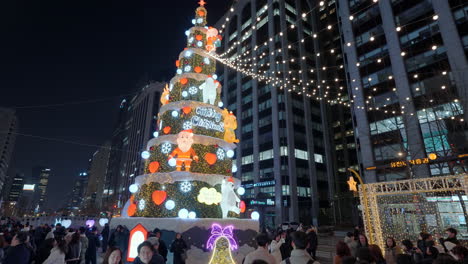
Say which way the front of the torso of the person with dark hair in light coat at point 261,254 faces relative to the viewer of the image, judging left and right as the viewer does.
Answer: facing away from the viewer

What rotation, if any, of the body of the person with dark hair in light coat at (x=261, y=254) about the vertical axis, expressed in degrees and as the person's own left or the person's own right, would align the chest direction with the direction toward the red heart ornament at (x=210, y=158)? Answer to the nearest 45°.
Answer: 0° — they already face it

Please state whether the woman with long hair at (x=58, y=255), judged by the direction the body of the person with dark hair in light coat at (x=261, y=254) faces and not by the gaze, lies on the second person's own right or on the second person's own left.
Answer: on the second person's own left

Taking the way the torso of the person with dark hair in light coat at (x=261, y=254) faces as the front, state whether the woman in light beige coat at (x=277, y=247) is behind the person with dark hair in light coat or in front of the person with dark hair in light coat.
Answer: in front

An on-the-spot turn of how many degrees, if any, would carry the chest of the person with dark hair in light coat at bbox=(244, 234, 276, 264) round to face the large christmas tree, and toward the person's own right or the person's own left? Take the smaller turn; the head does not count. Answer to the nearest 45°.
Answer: approximately 45° to the person's own left

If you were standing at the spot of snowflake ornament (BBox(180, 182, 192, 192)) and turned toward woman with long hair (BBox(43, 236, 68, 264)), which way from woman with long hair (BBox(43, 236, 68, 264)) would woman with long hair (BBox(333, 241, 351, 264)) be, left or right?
left

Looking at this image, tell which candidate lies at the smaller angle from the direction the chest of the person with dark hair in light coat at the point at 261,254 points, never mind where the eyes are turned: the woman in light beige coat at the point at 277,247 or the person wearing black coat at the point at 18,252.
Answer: the woman in light beige coat

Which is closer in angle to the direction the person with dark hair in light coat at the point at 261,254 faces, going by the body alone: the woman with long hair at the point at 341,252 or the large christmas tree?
the large christmas tree

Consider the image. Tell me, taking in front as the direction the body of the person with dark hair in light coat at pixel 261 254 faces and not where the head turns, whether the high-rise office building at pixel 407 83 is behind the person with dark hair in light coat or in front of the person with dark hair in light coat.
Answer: in front

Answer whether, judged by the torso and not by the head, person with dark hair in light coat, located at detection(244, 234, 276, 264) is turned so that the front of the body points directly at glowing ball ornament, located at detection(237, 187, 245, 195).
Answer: yes

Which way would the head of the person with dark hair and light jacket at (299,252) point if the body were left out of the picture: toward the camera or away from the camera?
away from the camera

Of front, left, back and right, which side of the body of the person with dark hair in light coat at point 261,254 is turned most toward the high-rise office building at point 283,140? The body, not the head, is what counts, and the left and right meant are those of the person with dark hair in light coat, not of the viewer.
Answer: front

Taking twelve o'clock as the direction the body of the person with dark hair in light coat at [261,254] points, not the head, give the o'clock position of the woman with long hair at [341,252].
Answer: The woman with long hair is roughly at 3 o'clock from the person with dark hair in light coat.

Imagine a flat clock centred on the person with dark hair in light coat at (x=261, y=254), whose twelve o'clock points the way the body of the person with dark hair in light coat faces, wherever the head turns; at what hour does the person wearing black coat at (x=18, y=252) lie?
The person wearing black coat is roughly at 9 o'clock from the person with dark hair in light coat.
